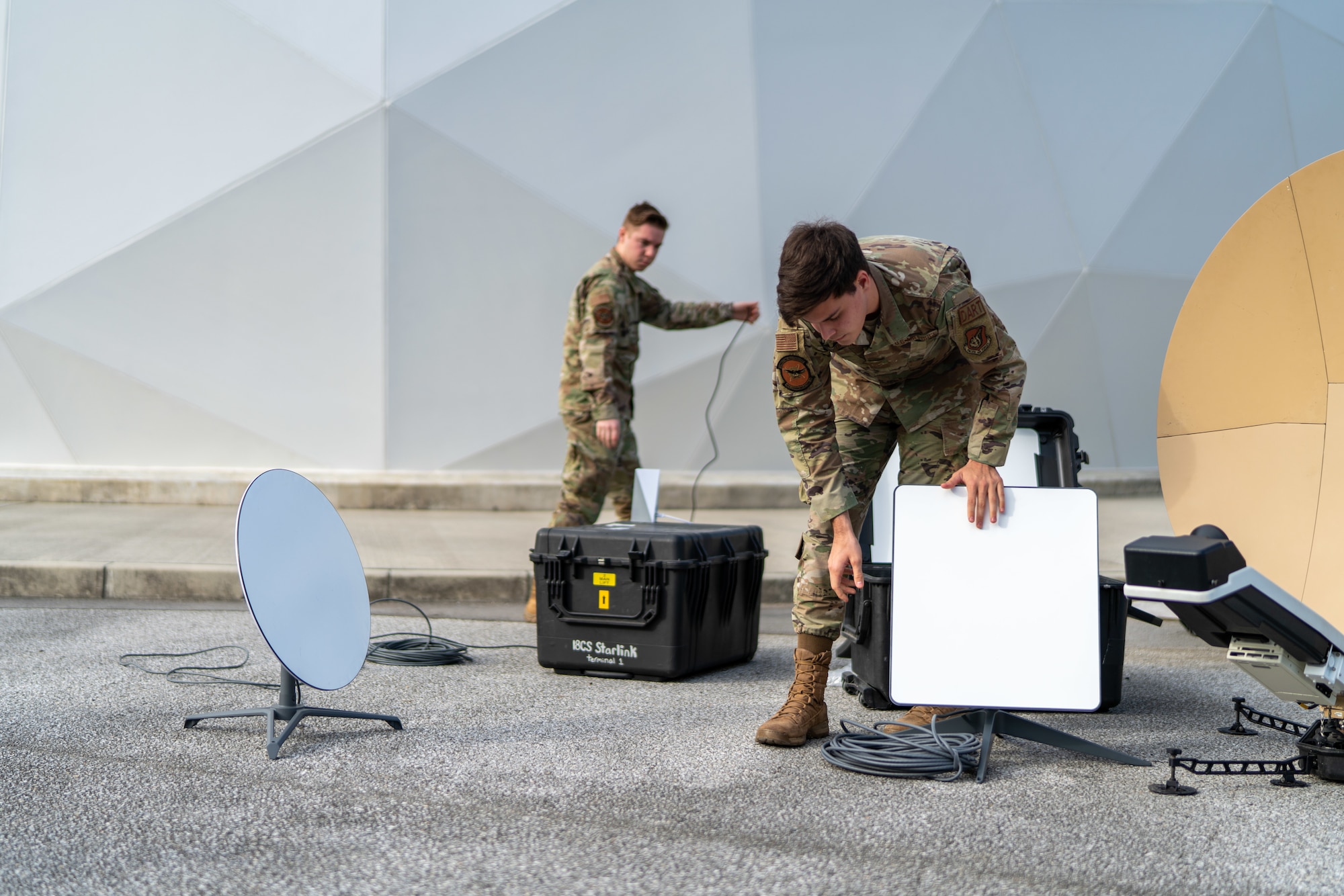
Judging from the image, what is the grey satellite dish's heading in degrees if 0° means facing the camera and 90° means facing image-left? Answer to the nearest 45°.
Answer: approximately 315°

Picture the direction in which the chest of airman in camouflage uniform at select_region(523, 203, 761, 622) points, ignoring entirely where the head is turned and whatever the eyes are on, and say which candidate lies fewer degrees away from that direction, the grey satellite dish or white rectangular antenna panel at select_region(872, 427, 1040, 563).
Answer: the white rectangular antenna panel

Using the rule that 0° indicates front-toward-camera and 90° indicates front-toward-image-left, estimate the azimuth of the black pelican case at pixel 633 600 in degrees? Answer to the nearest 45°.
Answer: approximately 45°

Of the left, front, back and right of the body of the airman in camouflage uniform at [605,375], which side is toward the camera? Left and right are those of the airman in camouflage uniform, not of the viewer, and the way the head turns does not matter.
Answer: right

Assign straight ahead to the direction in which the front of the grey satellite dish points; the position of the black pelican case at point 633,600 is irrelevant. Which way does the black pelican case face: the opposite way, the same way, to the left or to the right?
to the right

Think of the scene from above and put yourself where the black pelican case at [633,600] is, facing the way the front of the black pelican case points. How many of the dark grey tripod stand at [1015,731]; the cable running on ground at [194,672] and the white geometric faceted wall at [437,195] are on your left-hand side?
1

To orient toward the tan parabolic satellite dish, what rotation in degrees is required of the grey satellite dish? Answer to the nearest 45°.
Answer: approximately 45° to its left

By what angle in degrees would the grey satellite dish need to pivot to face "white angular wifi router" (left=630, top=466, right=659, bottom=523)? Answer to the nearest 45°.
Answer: approximately 90° to its left

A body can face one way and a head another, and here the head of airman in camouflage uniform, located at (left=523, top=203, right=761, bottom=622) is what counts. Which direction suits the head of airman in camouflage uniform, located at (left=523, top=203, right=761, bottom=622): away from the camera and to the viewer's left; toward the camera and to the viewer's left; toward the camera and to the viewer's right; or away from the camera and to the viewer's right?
toward the camera and to the viewer's right

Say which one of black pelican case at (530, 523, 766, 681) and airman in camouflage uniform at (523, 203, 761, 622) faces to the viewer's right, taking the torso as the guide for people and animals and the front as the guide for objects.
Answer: the airman in camouflage uniform

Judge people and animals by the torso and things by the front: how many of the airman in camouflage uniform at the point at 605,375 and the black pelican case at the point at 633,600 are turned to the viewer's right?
1

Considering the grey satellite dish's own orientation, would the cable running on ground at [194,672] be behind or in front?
behind

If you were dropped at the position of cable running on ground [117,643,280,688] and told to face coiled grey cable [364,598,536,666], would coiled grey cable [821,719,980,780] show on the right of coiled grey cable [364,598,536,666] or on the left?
right

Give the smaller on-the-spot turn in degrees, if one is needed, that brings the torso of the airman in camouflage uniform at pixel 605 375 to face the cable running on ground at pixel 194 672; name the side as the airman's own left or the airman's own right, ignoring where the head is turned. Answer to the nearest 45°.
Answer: approximately 135° to the airman's own right

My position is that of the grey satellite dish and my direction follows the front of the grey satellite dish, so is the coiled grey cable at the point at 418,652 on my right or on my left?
on my left
